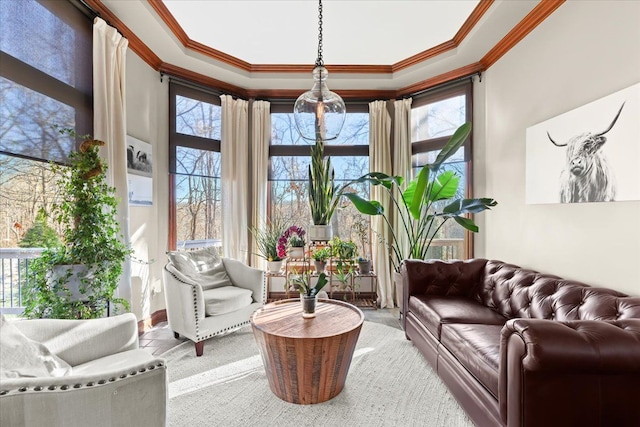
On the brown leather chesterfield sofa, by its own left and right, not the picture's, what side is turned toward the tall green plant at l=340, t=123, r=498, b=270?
right

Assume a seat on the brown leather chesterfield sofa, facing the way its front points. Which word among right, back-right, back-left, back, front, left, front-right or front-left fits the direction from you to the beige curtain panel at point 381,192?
right

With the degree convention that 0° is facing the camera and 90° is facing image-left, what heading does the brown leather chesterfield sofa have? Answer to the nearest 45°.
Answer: approximately 45°

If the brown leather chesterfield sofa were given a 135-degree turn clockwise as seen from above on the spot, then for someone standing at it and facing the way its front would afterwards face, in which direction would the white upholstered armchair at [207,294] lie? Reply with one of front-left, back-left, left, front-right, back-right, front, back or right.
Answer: left

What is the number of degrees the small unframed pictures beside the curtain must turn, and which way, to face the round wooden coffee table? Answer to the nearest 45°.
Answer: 0° — it already faces it

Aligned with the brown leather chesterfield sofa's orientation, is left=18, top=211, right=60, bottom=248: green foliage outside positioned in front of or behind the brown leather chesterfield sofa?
in front

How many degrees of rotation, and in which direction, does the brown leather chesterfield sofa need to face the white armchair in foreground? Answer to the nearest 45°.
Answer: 0° — it already faces it

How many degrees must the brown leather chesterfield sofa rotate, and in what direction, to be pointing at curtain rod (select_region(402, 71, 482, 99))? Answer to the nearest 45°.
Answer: approximately 135° to its right

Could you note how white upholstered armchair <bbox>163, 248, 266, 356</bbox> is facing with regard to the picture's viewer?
facing the viewer and to the right of the viewer

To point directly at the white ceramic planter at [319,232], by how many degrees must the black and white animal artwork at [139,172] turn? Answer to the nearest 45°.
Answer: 0° — it already faces it

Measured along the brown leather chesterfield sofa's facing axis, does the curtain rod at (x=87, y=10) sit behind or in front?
in front

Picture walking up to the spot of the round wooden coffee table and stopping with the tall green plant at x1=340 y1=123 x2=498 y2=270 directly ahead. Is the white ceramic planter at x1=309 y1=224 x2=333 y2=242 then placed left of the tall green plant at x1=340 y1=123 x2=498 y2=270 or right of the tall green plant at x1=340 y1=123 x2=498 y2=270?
left

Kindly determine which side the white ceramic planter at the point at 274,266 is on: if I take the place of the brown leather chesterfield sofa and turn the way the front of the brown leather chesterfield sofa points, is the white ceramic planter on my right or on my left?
on my right

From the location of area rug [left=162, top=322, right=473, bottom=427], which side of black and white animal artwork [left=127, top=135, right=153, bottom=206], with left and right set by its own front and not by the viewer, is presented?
front
